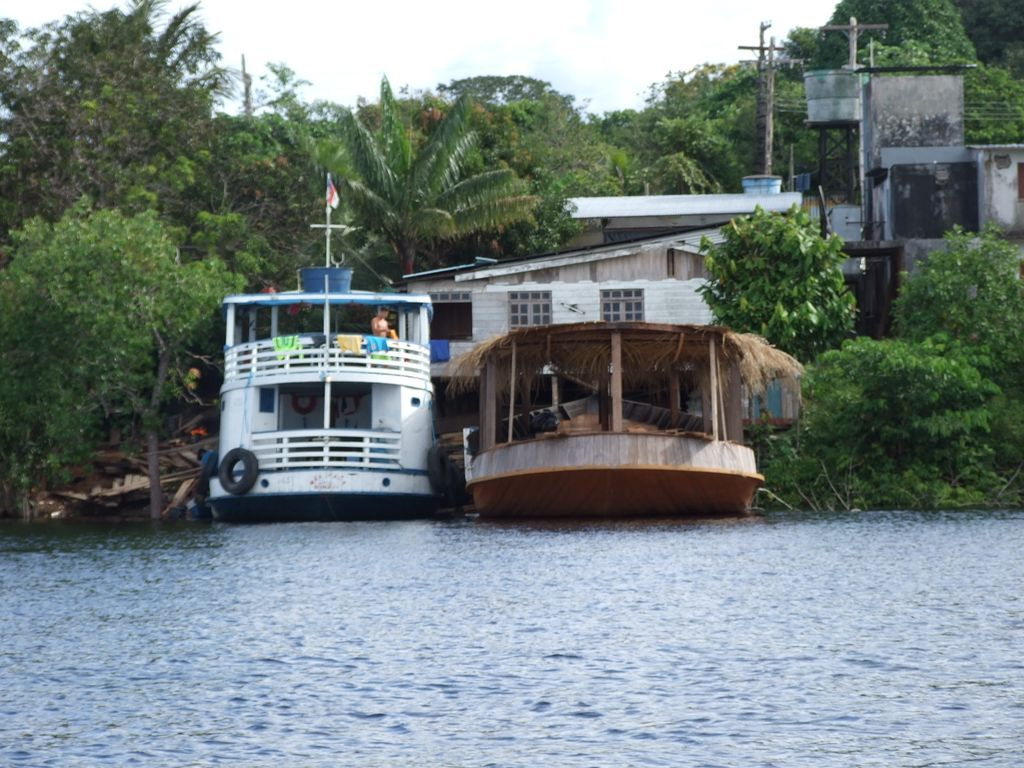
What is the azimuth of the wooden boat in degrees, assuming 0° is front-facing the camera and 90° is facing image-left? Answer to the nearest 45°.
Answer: approximately 180°

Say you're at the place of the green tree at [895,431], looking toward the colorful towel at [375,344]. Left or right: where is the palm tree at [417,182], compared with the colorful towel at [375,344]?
right

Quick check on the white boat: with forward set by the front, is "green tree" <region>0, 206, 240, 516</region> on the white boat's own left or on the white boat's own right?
on the white boat's own left

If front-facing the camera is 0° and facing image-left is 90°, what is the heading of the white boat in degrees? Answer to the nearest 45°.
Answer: approximately 180°

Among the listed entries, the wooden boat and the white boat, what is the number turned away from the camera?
2

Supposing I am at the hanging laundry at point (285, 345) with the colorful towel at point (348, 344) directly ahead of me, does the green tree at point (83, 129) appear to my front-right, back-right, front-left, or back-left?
back-left

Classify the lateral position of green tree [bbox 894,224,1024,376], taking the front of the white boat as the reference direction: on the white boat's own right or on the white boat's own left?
on the white boat's own right

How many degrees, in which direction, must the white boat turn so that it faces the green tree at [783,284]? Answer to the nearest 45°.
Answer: approximately 90° to its right
